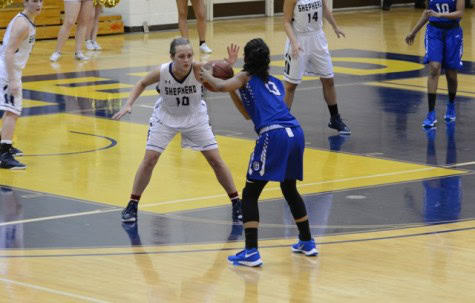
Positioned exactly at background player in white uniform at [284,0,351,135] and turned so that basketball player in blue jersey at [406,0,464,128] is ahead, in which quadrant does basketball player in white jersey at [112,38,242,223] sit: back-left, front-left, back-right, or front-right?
back-right

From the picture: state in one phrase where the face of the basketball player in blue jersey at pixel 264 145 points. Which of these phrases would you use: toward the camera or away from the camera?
away from the camera

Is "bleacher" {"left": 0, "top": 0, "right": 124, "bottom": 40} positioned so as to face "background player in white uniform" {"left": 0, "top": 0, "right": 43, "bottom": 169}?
yes

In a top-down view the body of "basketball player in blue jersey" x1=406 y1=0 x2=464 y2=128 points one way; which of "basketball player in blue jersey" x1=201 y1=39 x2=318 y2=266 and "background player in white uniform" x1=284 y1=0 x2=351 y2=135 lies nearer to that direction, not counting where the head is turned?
the basketball player in blue jersey

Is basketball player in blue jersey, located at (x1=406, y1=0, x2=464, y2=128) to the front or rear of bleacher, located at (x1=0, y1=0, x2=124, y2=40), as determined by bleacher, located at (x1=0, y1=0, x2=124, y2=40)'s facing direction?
to the front

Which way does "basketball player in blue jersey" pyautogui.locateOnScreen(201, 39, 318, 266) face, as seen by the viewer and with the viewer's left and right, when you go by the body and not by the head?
facing away from the viewer and to the left of the viewer

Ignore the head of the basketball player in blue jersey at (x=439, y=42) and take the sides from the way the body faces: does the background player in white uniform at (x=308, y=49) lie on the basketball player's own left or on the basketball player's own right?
on the basketball player's own right

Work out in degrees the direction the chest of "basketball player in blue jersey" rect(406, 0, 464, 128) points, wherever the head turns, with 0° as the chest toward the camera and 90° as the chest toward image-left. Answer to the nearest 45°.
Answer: approximately 0°

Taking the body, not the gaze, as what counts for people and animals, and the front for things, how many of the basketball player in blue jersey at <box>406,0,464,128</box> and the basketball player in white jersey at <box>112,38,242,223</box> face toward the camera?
2

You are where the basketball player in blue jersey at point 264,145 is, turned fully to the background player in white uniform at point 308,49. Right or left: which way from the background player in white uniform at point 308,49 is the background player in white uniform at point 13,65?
left

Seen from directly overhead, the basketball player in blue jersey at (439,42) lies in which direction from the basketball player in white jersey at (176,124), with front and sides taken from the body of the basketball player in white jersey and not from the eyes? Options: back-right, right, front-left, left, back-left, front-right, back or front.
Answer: back-left

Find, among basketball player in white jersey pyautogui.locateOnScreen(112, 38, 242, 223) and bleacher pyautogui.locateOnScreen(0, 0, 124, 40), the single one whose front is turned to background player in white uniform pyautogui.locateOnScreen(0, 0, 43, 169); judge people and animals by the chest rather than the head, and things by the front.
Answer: the bleacher

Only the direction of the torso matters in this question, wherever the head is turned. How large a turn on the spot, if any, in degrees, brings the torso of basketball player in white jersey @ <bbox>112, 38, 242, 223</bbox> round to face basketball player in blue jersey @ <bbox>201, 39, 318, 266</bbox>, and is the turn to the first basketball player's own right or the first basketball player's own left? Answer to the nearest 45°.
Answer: approximately 45° to the first basketball player's own left
